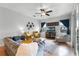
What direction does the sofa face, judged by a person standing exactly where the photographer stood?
facing away from the viewer and to the right of the viewer
